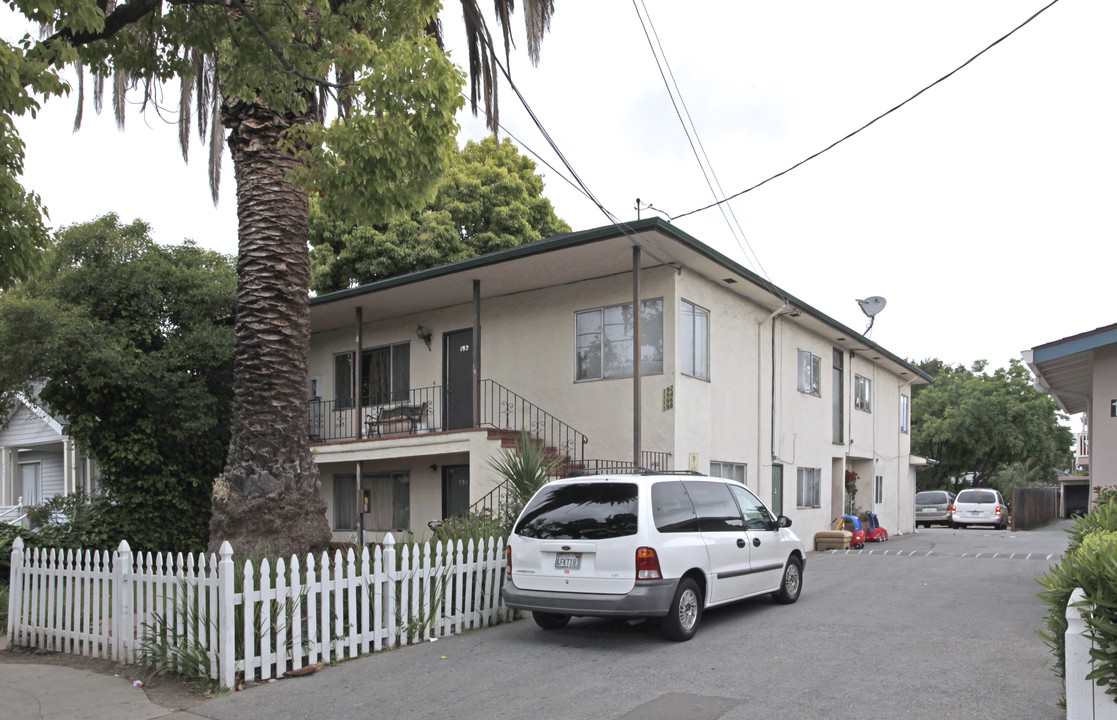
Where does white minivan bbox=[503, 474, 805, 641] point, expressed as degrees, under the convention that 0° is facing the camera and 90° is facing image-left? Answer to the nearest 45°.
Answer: approximately 225°

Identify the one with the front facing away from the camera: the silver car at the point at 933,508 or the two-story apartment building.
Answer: the silver car

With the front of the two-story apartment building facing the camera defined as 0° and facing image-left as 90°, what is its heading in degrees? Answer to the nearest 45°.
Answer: approximately 45°

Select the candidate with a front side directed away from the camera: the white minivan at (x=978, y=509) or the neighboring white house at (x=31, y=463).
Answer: the white minivan

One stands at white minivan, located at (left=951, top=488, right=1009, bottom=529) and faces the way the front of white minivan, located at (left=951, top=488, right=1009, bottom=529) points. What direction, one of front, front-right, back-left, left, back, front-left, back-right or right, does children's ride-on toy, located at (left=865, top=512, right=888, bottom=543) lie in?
back

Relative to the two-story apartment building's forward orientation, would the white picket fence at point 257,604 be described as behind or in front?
in front

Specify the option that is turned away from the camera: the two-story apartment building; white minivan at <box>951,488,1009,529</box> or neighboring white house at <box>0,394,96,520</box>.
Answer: the white minivan

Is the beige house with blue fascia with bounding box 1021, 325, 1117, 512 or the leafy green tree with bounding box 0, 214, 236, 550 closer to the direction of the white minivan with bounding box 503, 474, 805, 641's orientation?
the beige house with blue fascia

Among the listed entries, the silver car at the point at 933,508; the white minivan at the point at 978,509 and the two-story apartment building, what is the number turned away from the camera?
2

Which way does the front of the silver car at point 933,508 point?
away from the camera

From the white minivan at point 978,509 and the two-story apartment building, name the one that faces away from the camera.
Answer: the white minivan

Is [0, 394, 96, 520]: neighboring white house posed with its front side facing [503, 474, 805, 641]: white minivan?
no

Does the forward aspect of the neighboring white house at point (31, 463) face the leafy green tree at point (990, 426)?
no

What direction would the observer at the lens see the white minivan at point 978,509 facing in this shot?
facing away from the viewer

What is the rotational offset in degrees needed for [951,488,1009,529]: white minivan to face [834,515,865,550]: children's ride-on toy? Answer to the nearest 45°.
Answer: approximately 180°

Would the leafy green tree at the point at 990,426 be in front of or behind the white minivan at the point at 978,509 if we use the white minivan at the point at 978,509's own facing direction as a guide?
in front

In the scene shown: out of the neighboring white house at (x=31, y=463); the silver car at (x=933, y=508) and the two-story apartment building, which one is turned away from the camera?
the silver car
